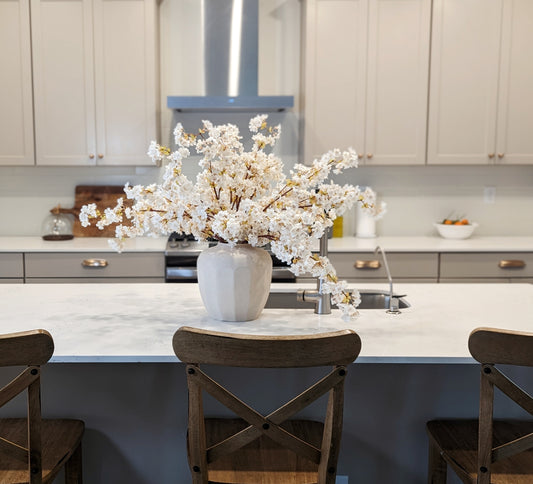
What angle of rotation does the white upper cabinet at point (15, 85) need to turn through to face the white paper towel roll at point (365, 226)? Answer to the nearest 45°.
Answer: approximately 90° to its left

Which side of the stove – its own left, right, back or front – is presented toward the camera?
front

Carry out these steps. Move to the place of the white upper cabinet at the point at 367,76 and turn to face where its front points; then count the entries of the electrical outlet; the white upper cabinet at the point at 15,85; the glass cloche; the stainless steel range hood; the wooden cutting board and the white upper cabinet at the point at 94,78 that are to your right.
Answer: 5

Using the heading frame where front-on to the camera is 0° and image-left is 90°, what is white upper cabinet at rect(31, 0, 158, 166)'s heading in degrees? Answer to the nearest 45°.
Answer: approximately 0°

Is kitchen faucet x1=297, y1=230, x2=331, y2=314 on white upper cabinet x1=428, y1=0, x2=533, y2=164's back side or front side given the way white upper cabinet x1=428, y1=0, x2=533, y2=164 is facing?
on the front side

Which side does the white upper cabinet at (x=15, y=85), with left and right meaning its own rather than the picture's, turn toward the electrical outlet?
left

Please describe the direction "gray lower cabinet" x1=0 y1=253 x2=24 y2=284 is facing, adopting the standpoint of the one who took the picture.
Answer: facing the viewer

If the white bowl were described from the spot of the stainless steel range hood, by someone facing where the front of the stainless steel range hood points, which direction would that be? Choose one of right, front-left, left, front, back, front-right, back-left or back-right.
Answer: left

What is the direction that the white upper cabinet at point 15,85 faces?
toward the camera

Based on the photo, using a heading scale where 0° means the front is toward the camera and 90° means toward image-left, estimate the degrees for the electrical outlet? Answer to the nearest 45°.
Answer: approximately 0°

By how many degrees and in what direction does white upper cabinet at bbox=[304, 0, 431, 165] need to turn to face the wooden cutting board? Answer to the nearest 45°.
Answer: approximately 90° to its right

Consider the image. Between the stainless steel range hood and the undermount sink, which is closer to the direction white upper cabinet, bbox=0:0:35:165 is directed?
the undermount sink

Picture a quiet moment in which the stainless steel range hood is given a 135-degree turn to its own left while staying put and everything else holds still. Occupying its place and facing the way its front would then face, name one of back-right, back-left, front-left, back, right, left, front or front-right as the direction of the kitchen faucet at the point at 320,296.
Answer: back-right

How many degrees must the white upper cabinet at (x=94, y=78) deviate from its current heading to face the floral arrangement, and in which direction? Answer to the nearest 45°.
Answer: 0° — it already faces it

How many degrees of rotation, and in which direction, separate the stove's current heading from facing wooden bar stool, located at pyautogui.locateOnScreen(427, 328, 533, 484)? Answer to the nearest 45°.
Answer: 0° — it already faces it
